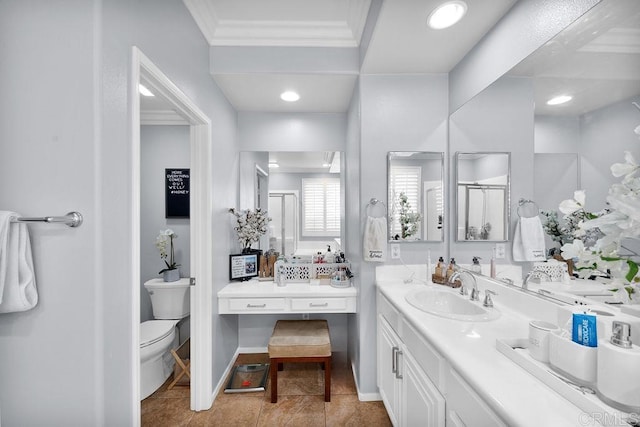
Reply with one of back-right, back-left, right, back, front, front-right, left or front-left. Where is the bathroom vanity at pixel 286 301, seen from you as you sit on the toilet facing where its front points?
left

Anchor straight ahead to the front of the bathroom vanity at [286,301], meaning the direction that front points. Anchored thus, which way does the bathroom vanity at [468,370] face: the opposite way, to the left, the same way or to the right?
to the right

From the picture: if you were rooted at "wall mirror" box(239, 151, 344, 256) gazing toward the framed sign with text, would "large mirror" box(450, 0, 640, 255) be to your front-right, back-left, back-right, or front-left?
back-left

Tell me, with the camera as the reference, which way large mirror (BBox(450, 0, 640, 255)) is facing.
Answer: facing the viewer and to the left of the viewer
